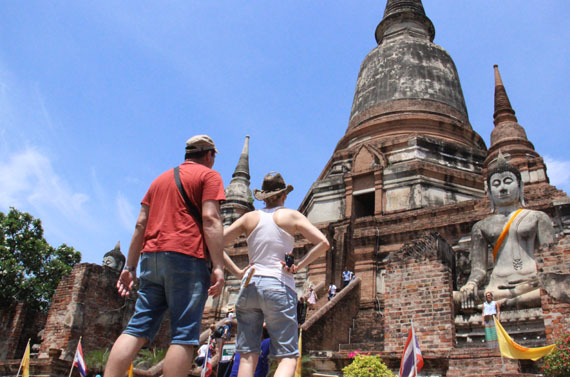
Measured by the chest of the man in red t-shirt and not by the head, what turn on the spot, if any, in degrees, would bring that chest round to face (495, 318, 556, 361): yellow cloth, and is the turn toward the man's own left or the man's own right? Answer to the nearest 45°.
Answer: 0° — they already face it

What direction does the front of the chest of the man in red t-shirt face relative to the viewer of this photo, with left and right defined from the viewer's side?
facing away from the viewer and to the right of the viewer

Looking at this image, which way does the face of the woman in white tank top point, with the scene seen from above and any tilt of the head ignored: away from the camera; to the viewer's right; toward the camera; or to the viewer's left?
away from the camera

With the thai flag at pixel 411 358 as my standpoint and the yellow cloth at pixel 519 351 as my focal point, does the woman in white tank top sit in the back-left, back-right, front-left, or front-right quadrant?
back-right

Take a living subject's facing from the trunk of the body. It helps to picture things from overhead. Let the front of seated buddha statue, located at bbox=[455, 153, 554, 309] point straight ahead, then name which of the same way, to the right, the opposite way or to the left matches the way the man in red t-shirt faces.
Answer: the opposite way

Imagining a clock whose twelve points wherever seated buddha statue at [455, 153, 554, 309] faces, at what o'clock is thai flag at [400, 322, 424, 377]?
The thai flag is roughly at 1 o'clock from the seated buddha statue.

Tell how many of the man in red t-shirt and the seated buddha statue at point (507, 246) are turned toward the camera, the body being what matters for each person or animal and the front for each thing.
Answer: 1

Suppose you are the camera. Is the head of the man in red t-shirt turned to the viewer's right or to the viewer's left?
to the viewer's right

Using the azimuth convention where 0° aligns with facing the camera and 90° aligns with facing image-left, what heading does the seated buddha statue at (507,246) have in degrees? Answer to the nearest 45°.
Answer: approximately 0°

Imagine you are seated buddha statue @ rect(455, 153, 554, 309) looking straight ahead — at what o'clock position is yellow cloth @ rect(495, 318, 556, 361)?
The yellow cloth is roughly at 12 o'clock from the seated buddha statue.

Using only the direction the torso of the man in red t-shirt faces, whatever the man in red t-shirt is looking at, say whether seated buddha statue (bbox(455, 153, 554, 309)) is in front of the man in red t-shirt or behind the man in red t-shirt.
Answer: in front

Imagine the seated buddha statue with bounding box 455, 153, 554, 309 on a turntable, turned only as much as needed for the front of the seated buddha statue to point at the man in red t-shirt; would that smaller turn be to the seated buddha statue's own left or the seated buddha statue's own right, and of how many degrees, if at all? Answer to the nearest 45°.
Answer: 0° — it already faces them

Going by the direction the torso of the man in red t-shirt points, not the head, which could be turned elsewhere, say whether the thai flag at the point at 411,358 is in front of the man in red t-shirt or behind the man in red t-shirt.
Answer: in front
